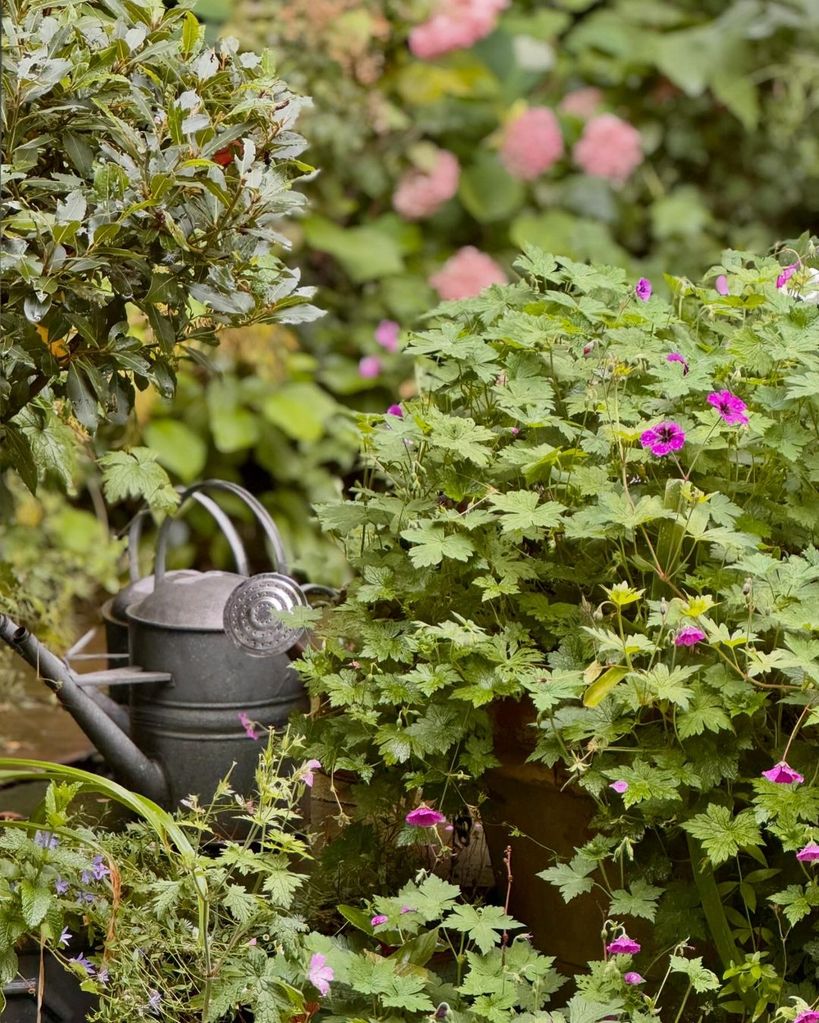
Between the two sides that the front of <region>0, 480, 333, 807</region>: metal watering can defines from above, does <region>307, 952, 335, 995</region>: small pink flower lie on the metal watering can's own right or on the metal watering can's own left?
on the metal watering can's own left

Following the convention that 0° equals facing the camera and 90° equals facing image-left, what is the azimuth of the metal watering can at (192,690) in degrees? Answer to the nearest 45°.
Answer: approximately 45°

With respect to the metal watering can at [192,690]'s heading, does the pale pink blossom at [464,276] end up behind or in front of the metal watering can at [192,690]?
behind

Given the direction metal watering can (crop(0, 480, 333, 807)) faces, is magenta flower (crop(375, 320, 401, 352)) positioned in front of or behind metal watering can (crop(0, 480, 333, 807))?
behind

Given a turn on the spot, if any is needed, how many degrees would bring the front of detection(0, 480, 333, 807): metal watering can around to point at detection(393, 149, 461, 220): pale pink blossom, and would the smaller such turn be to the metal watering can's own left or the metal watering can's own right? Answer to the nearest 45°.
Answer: approximately 135° to the metal watering can's own right
